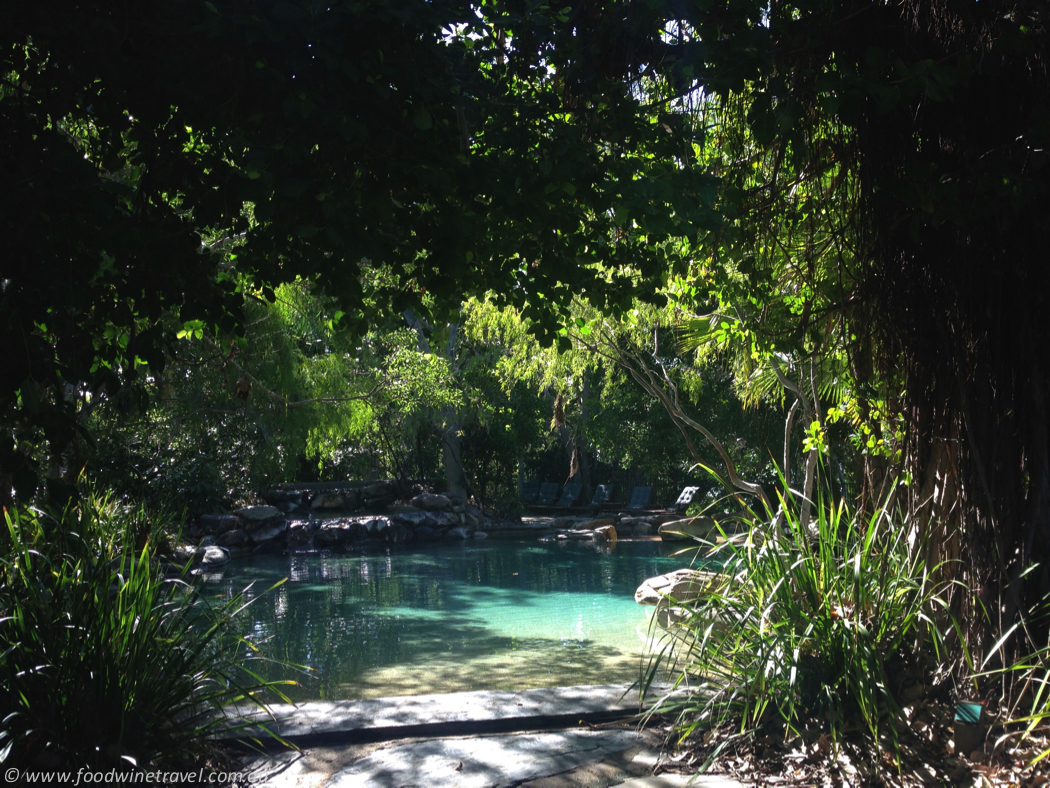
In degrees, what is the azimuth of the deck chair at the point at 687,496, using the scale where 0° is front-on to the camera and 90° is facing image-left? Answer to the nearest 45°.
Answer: approximately 45°

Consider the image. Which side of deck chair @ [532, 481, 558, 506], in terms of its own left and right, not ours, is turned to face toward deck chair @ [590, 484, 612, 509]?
left

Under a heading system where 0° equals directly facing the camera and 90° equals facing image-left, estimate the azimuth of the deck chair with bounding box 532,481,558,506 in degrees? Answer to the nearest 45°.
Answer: approximately 45°

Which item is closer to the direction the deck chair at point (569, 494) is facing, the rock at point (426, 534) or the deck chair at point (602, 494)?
the rock

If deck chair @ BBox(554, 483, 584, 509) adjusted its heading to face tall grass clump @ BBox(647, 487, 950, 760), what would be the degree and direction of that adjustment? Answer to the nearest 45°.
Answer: approximately 45° to its left

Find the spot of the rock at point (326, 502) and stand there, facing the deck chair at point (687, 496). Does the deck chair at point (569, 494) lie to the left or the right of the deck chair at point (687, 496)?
left

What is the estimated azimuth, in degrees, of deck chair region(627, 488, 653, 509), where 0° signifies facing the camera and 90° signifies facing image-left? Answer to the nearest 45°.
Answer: approximately 45°

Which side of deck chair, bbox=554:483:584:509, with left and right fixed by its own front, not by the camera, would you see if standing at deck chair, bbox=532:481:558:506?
right

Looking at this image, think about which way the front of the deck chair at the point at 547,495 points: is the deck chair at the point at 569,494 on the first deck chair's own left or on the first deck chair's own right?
on the first deck chair's own left
